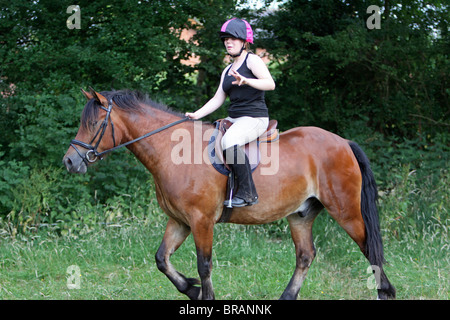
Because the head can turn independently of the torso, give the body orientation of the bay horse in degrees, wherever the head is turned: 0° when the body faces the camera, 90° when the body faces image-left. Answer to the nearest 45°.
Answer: approximately 90°
